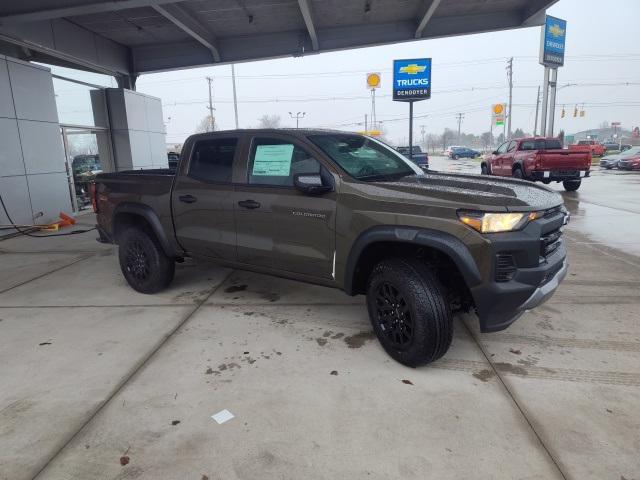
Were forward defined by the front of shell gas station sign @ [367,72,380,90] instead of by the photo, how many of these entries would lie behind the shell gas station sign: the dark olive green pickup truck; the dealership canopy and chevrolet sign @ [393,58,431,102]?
0

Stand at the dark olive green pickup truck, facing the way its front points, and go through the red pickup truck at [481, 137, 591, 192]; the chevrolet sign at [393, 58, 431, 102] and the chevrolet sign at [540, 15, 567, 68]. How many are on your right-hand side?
0

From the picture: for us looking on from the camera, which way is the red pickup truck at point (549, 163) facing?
facing away from the viewer and to the left of the viewer

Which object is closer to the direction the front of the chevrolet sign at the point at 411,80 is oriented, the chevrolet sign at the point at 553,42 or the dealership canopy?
the dealership canopy

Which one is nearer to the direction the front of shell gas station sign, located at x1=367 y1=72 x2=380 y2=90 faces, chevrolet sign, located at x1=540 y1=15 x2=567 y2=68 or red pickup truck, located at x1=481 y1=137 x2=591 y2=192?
the red pickup truck

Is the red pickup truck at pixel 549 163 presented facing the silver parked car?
no

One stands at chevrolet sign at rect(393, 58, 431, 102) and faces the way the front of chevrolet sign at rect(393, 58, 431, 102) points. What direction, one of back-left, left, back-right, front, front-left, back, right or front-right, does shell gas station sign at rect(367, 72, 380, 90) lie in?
back

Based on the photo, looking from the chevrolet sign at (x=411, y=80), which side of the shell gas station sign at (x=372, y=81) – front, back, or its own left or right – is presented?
front

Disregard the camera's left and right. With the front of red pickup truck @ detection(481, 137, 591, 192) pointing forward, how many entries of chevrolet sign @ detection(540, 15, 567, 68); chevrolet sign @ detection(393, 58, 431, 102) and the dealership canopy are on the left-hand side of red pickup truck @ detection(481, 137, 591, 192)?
2

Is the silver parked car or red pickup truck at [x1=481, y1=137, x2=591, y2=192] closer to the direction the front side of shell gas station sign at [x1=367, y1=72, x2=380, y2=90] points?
the red pickup truck

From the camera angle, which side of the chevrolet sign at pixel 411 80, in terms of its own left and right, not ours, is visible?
front

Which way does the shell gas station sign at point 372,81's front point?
toward the camera

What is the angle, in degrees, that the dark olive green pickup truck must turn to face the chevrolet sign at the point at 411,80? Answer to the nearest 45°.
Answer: approximately 135° to its left

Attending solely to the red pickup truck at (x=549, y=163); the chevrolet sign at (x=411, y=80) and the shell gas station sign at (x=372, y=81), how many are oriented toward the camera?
2

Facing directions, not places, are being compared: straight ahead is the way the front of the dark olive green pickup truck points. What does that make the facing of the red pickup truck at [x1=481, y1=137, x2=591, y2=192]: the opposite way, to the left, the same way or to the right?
the opposite way

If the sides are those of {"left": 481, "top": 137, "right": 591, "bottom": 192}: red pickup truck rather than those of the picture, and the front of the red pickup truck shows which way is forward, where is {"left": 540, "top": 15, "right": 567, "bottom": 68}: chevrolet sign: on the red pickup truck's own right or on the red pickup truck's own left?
on the red pickup truck's own right

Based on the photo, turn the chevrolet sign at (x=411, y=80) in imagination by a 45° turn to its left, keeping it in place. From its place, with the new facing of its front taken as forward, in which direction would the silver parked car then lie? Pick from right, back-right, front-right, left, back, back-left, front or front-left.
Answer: left

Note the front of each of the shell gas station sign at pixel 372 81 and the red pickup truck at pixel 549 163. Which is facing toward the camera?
the shell gas station sign

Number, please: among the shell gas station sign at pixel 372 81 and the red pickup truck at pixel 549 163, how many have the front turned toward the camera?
1

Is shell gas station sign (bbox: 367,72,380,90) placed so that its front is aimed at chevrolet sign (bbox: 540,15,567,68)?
no

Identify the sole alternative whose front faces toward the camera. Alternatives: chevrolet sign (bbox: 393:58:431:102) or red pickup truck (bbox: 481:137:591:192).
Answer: the chevrolet sign
